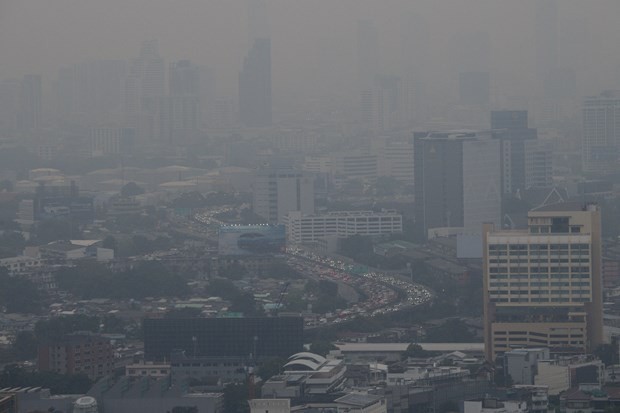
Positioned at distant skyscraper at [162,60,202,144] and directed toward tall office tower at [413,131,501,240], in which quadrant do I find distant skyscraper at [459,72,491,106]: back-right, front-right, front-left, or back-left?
front-left

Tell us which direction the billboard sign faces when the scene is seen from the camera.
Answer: facing the viewer

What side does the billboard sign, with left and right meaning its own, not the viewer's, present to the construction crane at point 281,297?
front

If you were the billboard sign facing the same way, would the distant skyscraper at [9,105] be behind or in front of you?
behind

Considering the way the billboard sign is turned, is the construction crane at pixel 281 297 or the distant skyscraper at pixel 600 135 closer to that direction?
the construction crane

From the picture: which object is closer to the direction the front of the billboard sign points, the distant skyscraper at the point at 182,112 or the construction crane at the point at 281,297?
the construction crane

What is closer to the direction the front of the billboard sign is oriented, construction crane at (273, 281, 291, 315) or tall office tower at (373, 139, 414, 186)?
the construction crane

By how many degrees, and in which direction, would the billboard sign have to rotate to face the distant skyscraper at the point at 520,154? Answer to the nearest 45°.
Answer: approximately 135° to its left

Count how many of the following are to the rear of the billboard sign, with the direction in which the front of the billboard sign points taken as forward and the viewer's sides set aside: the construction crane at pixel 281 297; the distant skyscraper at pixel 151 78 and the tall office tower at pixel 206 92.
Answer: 2

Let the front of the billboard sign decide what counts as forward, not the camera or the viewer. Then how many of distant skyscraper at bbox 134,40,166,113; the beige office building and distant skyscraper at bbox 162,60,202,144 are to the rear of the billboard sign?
2

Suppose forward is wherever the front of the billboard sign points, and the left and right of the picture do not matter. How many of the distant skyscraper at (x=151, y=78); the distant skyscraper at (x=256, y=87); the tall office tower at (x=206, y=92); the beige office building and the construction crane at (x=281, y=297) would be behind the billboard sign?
3

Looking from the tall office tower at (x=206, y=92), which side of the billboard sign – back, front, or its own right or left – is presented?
back

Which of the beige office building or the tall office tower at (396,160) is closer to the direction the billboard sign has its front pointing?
the beige office building
